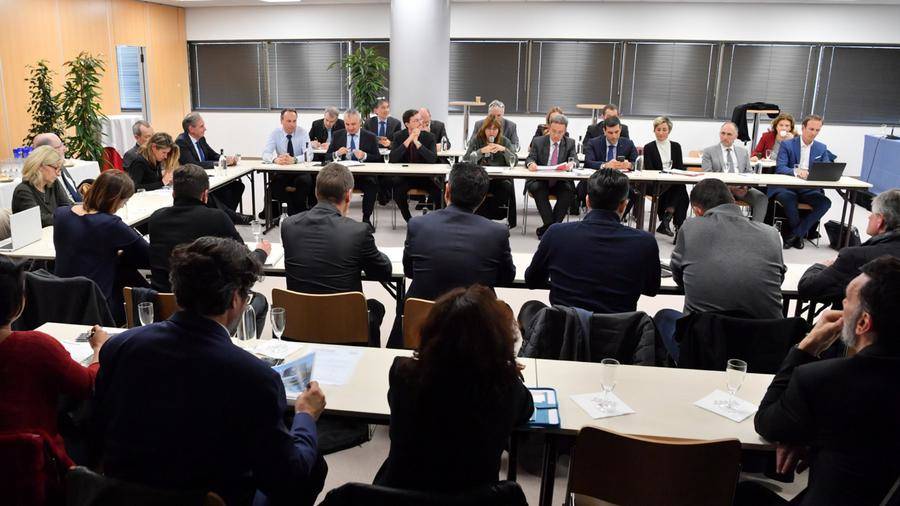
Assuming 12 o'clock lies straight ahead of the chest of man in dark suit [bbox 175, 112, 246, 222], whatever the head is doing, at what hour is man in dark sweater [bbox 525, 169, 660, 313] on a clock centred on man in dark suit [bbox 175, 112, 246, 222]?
man in dark sweater [bbox 525, 169, 660, 313] is roughly at 1 o'clock from man in dark suit [bbox 175, 112, 246, 222].

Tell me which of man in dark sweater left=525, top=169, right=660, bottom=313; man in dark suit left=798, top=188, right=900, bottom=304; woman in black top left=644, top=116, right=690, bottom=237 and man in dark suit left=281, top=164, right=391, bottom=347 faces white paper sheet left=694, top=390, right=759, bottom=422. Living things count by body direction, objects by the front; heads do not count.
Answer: the woman in black top

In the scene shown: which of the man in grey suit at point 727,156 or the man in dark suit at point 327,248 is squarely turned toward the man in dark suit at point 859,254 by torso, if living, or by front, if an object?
the man in grey suit

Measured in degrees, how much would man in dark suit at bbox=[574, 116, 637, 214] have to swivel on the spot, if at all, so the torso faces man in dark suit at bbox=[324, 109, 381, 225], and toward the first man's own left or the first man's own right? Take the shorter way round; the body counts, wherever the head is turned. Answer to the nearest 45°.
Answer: approximately 90° to the first man's own right

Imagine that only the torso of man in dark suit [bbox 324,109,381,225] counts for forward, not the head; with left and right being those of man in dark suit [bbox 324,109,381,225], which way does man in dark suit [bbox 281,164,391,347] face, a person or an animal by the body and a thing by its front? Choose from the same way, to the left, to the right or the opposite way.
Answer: the opposite way

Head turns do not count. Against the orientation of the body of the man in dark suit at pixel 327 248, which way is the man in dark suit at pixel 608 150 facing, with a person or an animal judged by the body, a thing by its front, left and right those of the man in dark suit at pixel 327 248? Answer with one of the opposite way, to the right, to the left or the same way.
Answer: the opposite way

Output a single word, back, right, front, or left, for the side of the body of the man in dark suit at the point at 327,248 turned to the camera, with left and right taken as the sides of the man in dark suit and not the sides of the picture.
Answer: back

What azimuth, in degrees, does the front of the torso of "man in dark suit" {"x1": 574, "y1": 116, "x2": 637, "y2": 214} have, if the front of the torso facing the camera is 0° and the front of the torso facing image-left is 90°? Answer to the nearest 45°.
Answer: approximately 0°

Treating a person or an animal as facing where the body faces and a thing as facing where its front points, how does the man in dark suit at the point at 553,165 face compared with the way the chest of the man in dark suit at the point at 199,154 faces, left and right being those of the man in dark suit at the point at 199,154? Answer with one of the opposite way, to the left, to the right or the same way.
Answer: to the right

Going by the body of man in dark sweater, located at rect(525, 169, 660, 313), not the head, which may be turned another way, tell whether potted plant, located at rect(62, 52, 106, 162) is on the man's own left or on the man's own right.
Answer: on the man's own left

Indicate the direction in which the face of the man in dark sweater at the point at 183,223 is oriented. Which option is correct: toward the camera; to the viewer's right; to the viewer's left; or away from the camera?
away from the camera

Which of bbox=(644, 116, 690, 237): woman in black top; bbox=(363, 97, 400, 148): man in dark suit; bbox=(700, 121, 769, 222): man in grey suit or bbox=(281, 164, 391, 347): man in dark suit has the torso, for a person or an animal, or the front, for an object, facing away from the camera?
bbox=(281, 164, 391, 347): man in dark suit

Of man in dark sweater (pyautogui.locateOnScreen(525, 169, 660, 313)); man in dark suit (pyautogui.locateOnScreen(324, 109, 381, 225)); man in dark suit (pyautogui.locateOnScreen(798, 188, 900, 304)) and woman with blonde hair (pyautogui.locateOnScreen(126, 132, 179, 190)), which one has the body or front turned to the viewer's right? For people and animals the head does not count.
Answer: the woman with blonde hair

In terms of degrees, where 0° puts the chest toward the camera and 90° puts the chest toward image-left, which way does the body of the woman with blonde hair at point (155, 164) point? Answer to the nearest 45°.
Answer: approximately 270°
